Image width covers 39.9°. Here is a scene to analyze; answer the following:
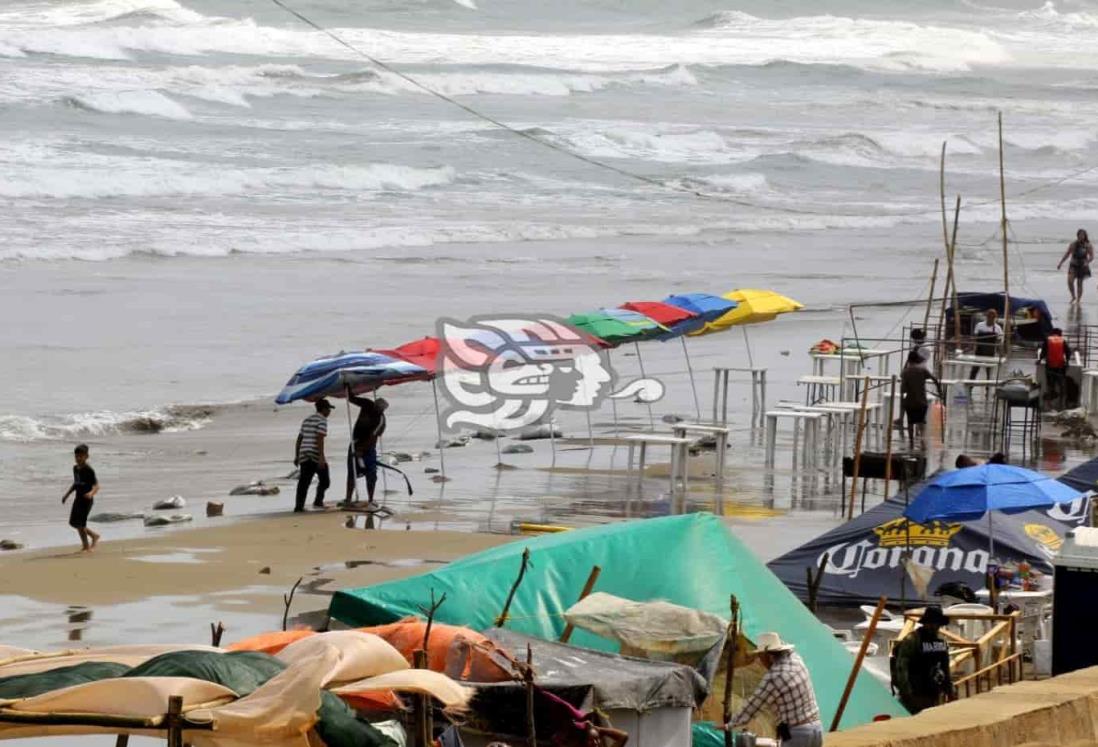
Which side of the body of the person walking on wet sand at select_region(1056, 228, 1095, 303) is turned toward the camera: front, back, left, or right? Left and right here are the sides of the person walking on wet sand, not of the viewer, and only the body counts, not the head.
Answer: front

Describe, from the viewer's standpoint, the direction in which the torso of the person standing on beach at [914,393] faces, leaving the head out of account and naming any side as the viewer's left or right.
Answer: facing away from the viewer

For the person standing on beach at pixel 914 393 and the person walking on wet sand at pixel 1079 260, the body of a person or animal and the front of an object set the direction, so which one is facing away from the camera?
the person standing on beach at pixel 914 393

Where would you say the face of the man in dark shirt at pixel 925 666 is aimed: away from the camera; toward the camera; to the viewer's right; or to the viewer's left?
away from the camera

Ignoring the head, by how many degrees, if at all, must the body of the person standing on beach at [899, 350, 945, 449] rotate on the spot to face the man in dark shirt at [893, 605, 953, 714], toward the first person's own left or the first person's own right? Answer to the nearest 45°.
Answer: approximately 180°

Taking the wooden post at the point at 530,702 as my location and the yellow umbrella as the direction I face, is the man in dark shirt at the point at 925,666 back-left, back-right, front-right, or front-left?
front-right

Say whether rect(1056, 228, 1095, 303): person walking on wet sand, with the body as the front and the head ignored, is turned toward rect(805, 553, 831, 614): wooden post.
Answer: yes

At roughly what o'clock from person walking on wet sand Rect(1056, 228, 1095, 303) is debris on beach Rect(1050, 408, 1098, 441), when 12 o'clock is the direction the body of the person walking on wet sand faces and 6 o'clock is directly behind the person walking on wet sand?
The debris on beach is roughly at 12 o'clock from the person walking on wet sand.

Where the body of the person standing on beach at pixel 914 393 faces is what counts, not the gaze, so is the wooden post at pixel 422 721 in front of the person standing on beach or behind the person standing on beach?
behind

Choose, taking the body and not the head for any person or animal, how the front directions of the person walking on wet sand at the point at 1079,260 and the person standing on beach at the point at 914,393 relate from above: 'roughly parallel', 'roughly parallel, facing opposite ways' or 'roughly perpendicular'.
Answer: roughly parallel, facing opposite ways

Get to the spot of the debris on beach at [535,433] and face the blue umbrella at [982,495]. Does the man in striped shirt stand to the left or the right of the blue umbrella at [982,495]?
right

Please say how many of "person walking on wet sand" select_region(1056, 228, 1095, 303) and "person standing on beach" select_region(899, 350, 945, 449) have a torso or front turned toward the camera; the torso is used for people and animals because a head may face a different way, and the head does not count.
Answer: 1

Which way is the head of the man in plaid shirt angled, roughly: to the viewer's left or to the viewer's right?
to the viewer's left

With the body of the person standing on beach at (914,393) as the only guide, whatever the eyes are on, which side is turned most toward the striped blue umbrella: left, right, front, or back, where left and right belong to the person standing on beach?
left

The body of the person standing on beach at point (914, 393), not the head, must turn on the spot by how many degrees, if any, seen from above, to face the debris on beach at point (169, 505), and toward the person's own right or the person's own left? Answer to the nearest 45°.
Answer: approximately 135° to the person's own left

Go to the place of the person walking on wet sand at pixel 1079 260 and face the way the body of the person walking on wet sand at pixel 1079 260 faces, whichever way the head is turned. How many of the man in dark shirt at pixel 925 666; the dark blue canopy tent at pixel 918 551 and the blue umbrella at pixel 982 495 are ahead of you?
3

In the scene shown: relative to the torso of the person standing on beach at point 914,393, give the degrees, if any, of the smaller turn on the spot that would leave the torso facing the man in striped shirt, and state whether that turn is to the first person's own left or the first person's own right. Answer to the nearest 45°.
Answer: approximately 135° to the first person's own left

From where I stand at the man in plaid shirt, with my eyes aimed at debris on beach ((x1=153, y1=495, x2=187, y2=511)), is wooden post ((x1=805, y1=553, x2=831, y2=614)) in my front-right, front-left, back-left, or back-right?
front-right
